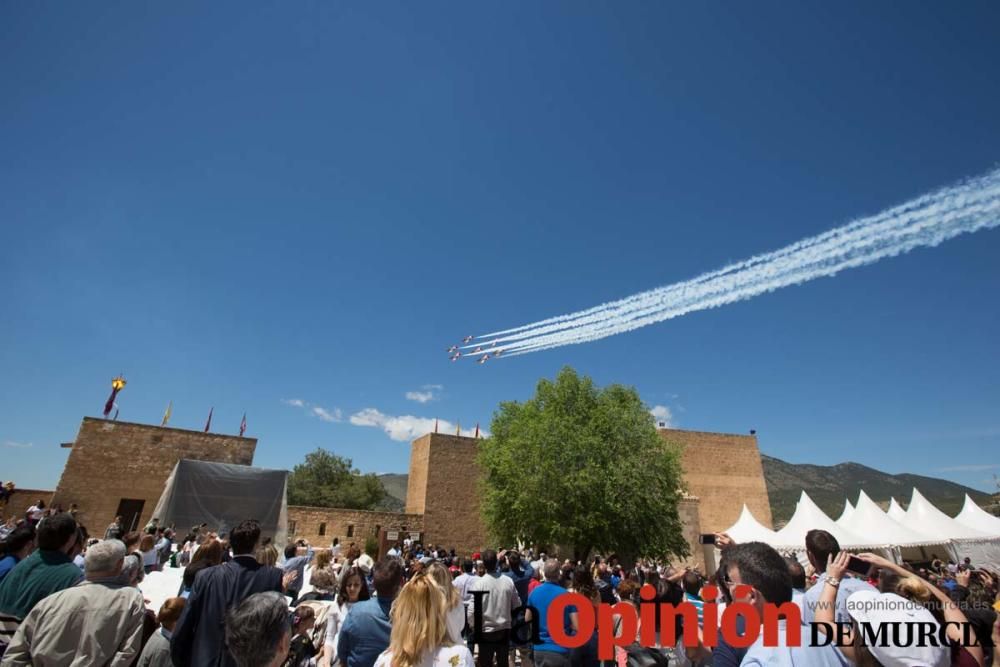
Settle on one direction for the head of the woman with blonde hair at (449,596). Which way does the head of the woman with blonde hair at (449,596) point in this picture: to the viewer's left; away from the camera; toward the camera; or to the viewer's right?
away from the camera

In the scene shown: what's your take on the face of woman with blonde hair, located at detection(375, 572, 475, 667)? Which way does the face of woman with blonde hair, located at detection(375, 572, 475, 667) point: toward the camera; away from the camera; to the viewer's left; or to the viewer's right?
away from the camera

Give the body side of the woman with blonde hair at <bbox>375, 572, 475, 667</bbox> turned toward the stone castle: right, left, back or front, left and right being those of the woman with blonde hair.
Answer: front

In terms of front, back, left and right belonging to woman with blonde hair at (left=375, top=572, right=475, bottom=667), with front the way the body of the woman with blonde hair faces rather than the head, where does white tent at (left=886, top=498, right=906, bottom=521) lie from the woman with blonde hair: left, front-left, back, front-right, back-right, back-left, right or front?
front-right

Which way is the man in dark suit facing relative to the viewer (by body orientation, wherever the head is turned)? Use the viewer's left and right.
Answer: facing away from the viewer and to the right of the viewer

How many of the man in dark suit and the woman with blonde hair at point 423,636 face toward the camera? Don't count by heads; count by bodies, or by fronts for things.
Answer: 0

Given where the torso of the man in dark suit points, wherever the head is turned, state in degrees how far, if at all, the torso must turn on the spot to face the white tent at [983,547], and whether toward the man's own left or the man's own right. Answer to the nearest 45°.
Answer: approximately 45° to the man's own right

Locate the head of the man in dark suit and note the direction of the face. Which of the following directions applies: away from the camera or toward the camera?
away from the camera

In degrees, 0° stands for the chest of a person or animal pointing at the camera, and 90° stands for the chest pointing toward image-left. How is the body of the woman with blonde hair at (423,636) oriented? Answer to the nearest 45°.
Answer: approximately 180°

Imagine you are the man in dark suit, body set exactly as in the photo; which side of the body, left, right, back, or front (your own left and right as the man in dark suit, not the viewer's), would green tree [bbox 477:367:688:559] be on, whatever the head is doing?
front

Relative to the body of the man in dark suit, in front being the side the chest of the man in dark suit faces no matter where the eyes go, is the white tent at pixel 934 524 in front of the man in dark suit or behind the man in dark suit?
in front

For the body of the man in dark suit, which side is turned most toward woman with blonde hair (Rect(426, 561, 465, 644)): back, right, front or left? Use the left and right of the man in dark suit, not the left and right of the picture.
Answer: right

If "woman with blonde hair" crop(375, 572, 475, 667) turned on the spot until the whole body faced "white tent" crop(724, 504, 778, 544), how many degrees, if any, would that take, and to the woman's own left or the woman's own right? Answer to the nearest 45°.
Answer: approximately 45° to the woman's own right

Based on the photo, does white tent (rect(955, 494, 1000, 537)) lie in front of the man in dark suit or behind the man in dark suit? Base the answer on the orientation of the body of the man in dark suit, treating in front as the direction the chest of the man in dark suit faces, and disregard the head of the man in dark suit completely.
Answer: in front
